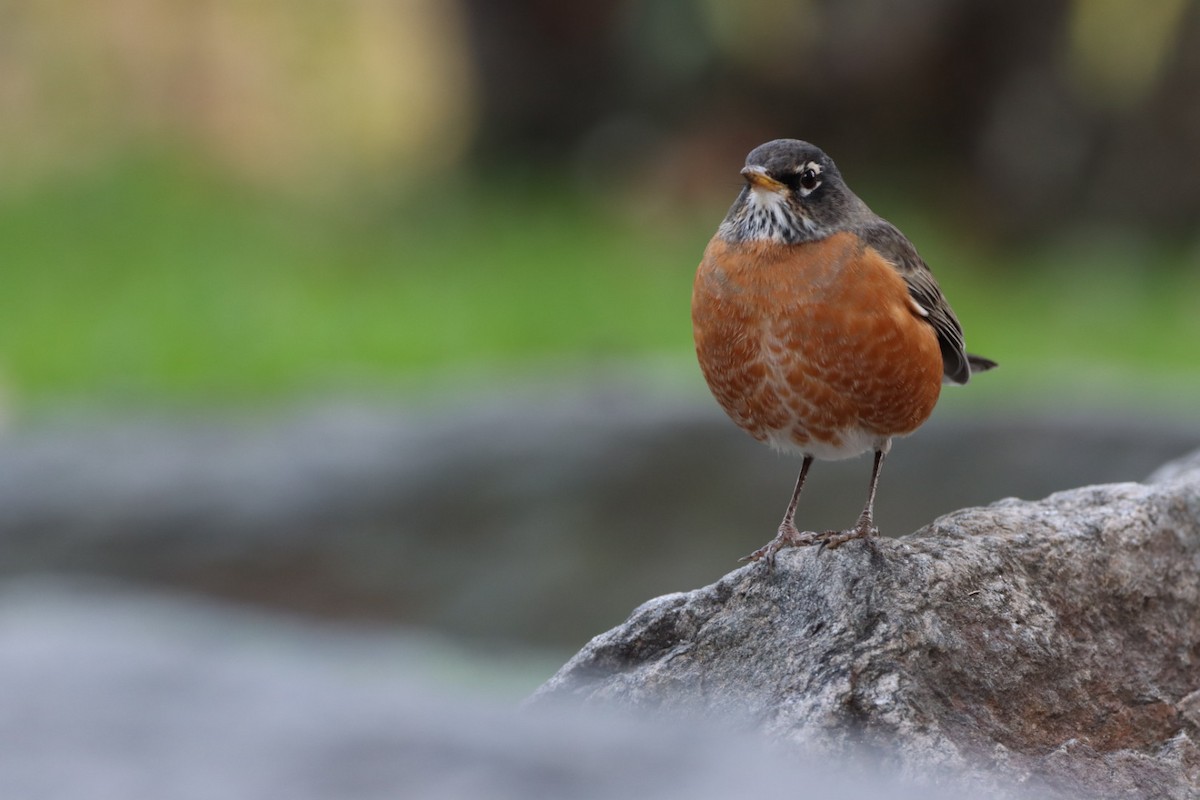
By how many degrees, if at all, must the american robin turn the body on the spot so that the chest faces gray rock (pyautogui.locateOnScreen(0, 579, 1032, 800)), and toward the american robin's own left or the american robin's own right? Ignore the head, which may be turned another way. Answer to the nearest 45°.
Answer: approximately 45° to the american robin's own left

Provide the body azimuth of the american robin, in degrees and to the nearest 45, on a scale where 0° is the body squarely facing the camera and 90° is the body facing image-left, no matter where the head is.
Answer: approximately 45°
